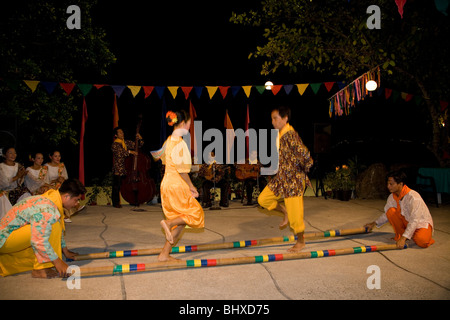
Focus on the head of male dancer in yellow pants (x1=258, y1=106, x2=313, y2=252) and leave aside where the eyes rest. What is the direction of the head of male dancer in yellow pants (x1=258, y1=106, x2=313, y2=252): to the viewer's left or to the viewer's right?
to the viewer's left

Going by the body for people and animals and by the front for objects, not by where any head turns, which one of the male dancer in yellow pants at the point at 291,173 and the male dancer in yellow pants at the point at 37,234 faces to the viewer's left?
the male dancer in yellow pants at the point at 291,173

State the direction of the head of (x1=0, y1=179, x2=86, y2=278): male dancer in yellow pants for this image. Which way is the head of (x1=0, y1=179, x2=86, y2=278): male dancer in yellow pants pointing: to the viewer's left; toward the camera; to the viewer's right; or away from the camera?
to the viewer's right

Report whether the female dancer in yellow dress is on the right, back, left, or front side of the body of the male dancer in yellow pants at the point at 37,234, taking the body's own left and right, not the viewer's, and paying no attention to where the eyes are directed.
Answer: front

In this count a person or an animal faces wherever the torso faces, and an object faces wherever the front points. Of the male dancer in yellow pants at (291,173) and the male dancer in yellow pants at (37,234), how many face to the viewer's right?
1

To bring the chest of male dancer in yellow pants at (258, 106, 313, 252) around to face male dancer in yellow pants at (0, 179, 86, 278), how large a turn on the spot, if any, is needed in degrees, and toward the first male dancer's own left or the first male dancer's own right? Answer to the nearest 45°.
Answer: approximately 45° to the first male dancer's own left

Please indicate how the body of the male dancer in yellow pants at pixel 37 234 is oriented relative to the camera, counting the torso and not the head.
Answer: to the viewer's right
